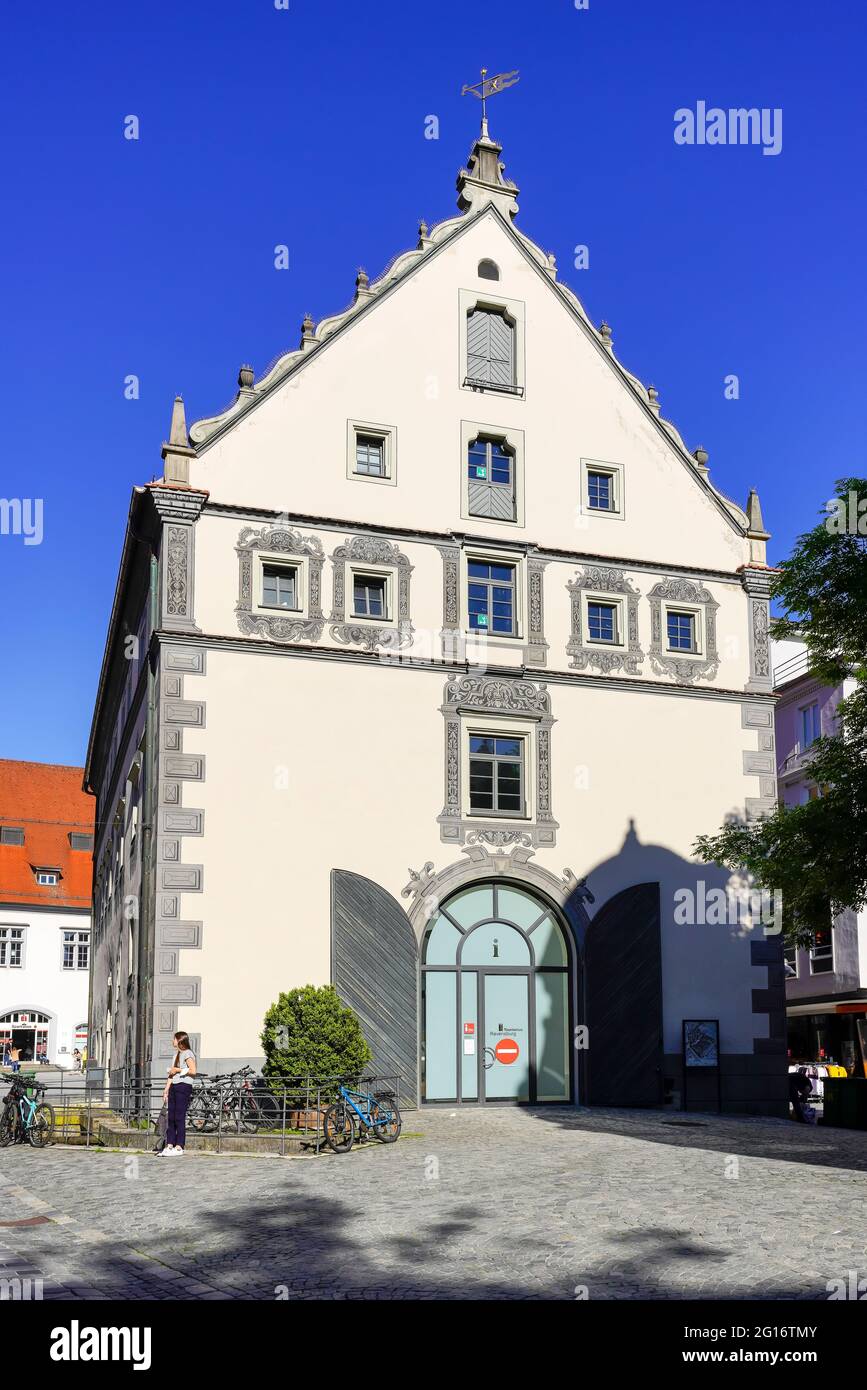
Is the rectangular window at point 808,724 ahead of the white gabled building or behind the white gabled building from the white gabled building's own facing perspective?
behind

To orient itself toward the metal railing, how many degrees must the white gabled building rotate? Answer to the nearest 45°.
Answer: approximately 45° to its right

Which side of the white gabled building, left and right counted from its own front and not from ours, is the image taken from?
front

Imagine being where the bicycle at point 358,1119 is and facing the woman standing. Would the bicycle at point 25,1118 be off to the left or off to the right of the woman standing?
right

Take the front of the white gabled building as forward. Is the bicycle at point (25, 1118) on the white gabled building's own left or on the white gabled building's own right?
on the white gabled building's own right

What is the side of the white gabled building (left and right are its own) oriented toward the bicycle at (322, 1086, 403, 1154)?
front
